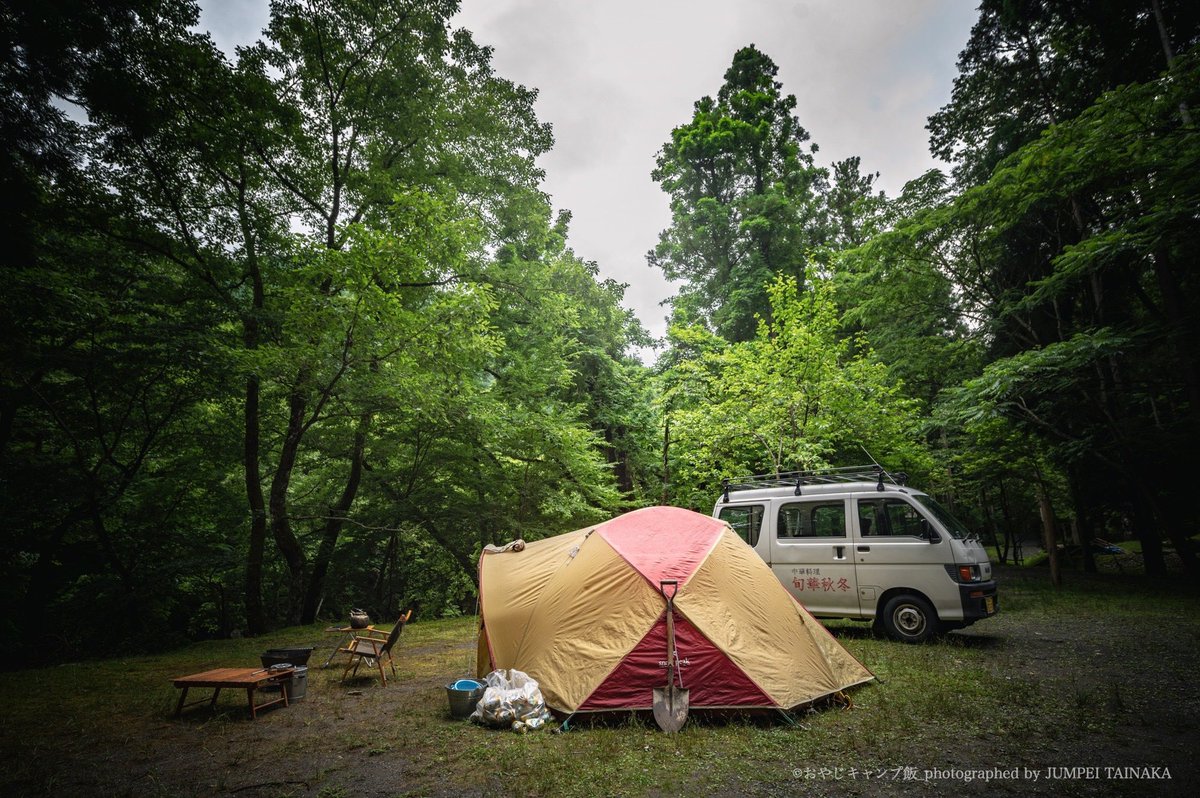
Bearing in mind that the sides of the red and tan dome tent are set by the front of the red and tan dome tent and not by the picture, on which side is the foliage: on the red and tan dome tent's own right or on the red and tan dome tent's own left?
on the red and tan dome tent's own right

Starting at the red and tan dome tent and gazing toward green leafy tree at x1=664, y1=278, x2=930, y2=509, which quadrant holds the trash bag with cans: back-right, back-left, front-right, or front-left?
back-left

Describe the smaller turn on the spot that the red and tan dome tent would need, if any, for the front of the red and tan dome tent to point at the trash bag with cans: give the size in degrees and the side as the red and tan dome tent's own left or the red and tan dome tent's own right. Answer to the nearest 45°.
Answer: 0° — it already faces it

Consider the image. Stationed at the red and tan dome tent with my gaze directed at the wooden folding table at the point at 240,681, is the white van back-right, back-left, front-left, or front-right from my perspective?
back-right

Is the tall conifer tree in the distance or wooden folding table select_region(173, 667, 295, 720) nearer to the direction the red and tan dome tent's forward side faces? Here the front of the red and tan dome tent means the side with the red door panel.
the wooden folding table

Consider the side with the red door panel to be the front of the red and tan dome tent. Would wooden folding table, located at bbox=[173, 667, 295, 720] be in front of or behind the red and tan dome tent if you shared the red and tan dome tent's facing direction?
in front

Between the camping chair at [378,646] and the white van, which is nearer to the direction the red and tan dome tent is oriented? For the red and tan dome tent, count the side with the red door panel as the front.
the camping chair
